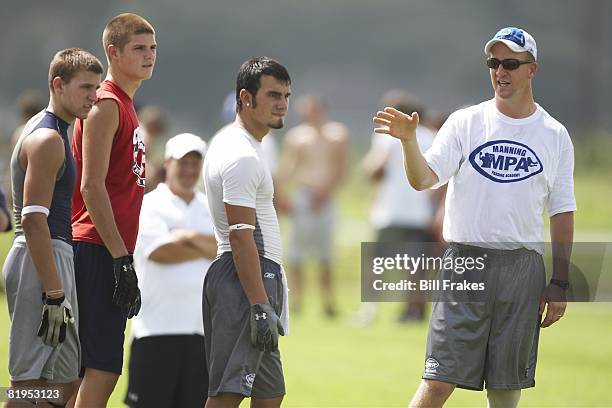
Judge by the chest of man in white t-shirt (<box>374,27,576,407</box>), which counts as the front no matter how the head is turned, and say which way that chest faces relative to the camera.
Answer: toward the camera

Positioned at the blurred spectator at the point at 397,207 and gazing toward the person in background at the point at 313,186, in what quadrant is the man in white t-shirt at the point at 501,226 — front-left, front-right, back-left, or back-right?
back-left

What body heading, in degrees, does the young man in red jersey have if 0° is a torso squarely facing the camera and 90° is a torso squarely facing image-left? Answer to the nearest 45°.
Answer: approximately 270°

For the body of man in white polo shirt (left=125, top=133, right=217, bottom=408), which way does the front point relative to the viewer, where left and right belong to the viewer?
facing the viewer and to the right of the viewer
